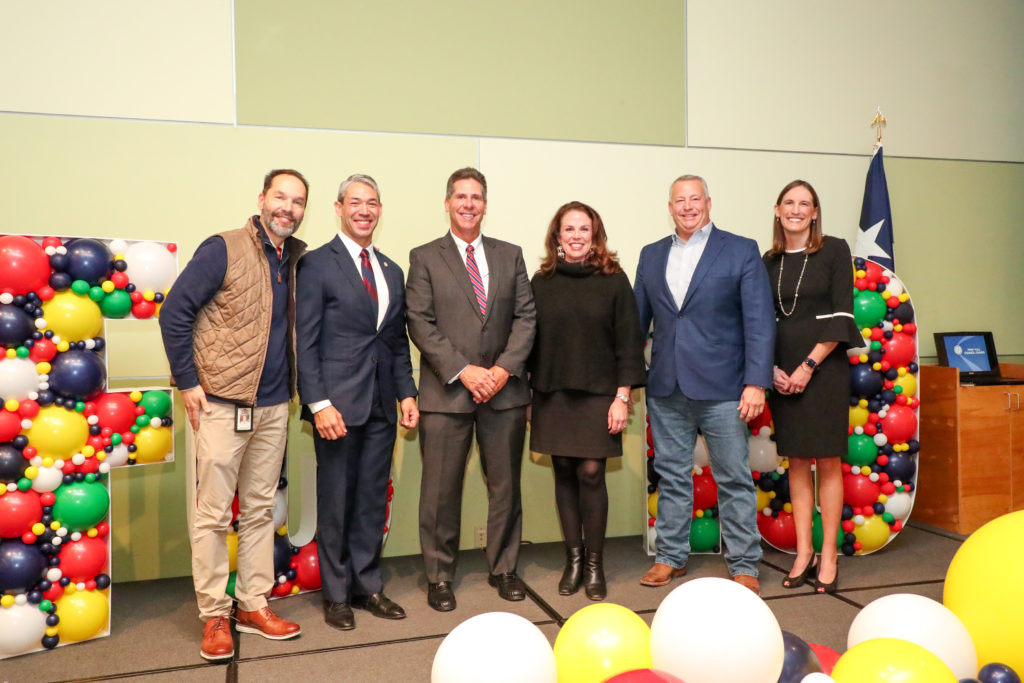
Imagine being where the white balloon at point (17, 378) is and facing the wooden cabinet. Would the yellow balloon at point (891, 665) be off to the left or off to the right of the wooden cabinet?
right

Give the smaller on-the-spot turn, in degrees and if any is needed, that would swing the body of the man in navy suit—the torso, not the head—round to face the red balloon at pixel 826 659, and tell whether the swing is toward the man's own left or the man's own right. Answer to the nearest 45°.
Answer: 0° — they already face it

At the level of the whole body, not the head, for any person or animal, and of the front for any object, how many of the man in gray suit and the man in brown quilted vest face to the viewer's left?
0

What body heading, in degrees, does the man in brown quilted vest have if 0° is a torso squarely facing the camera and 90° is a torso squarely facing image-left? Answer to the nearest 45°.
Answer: approximately 315°

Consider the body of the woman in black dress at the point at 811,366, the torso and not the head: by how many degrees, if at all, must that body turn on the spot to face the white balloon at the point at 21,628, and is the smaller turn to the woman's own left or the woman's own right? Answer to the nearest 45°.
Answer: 0° — they already face it

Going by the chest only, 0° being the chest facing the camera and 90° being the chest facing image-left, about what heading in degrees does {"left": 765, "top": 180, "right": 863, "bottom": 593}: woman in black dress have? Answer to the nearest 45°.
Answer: approximately 45°

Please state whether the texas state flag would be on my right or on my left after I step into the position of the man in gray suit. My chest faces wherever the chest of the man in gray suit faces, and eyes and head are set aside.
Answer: on my left

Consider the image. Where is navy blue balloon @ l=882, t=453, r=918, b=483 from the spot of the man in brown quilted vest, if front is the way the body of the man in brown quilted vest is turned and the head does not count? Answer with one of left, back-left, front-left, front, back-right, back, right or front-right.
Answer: front-left

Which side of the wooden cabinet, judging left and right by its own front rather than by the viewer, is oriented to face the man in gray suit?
right

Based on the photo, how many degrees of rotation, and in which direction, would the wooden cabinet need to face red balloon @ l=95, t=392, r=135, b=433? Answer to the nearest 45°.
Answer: approximately 90° to its right

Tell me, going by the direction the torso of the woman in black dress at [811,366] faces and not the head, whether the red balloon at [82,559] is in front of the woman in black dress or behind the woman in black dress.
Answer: in front
